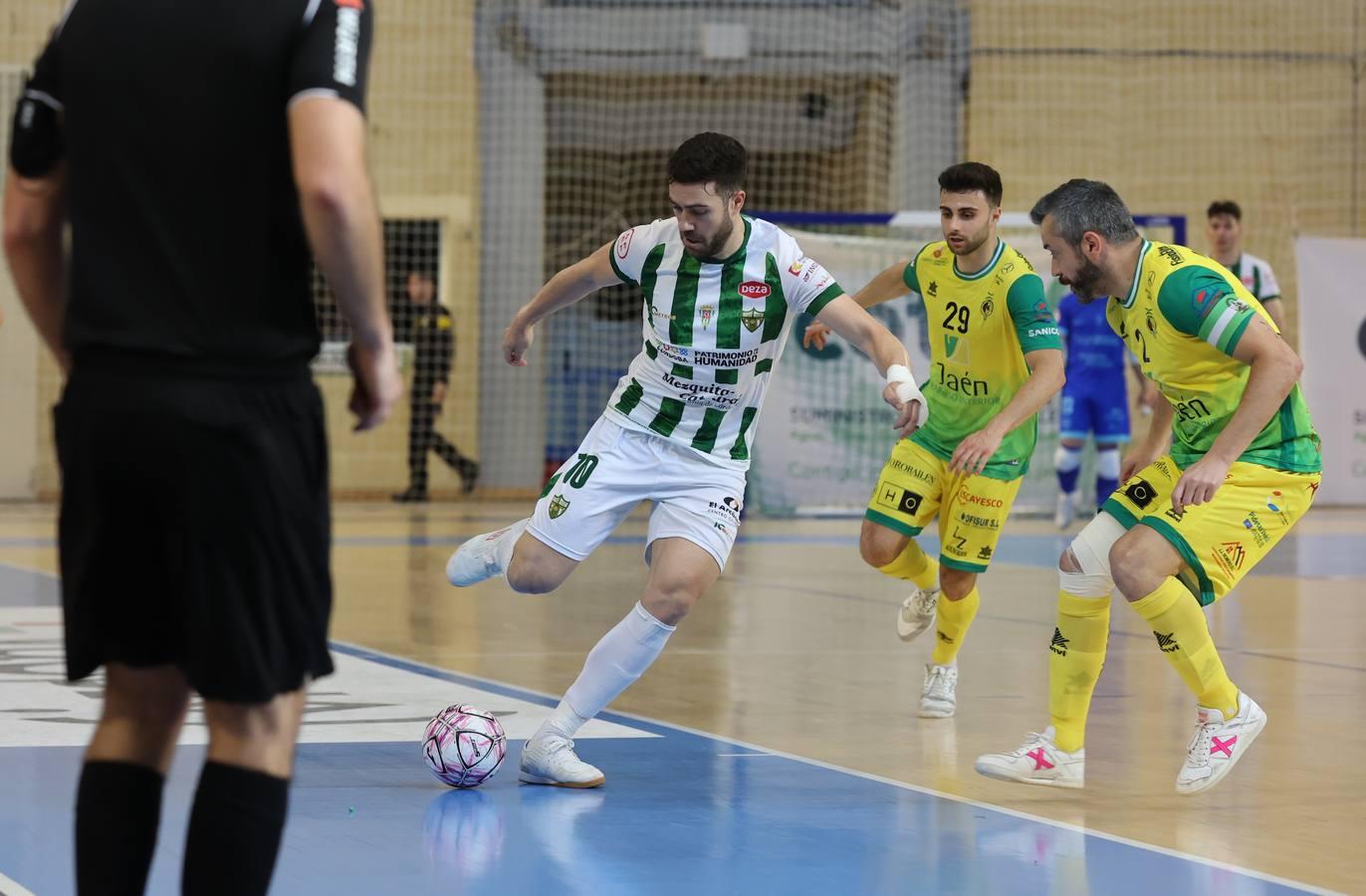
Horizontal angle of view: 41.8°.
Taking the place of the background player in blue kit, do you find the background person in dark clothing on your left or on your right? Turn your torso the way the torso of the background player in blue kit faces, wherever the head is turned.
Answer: on your right

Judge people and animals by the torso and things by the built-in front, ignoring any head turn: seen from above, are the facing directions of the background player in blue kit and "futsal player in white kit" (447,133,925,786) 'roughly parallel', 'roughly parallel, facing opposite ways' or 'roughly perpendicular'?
roughly parallel

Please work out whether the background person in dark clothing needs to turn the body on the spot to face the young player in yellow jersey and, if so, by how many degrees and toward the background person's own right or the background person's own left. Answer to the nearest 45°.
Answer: approximately 90° to the background person's own left

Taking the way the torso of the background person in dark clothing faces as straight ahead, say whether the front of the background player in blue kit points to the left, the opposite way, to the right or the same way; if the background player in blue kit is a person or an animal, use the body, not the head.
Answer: to the left

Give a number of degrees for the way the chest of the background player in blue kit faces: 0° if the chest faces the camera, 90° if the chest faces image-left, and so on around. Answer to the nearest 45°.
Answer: approximately 0°

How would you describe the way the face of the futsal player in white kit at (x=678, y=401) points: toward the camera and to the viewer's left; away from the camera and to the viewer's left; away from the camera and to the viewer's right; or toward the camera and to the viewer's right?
toward the camera and to the viewer's left

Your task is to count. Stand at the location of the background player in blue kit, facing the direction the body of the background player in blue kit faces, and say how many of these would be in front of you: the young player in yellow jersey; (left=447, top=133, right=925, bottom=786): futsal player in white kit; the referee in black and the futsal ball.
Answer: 4

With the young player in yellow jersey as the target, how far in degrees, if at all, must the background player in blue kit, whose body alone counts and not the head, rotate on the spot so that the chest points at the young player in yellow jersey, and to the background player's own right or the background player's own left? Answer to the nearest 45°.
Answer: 0° — they already face them

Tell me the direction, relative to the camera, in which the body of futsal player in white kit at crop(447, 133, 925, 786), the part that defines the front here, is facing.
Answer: toward the camera

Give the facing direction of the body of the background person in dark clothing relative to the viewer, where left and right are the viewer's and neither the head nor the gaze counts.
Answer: facing to the left of the viewer
